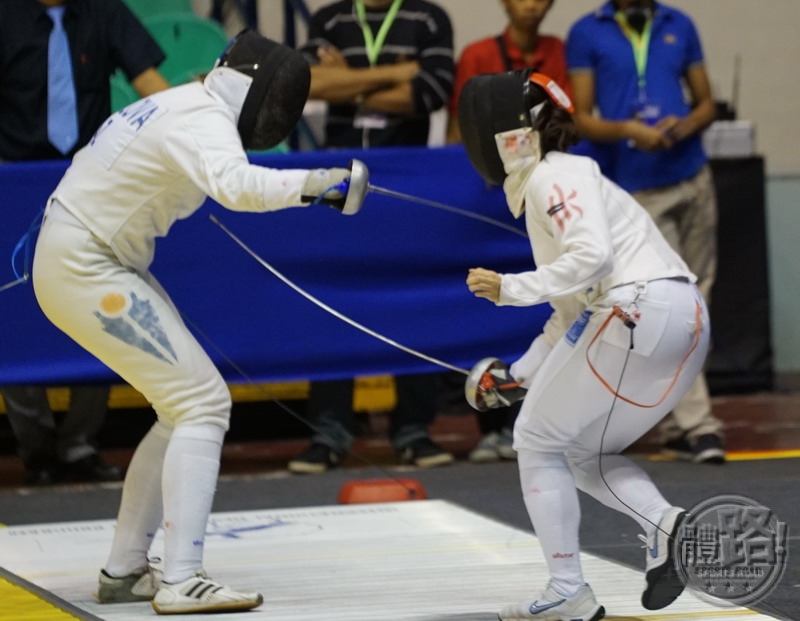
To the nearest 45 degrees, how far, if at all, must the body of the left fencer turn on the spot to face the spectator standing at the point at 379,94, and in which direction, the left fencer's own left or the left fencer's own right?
approximately 45° to the left fencer's own left

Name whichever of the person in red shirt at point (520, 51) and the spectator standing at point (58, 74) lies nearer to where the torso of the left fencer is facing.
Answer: the person in red shirt

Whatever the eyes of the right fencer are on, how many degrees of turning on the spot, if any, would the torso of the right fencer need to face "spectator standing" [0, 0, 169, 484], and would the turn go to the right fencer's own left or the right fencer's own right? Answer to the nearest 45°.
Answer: approximately 45° to the right fencer's own right

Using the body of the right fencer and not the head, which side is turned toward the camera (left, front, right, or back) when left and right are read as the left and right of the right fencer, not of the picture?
left

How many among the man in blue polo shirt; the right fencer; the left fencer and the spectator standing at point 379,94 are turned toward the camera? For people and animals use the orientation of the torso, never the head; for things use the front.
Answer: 2

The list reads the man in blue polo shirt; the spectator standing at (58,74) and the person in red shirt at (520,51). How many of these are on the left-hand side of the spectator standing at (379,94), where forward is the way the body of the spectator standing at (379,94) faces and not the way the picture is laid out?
2

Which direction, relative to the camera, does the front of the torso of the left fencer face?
to the viewer's right

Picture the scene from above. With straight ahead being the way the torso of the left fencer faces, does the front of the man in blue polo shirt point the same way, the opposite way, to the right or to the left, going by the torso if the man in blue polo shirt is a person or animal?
to the right

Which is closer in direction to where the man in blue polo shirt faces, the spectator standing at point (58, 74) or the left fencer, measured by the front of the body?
the left fencer

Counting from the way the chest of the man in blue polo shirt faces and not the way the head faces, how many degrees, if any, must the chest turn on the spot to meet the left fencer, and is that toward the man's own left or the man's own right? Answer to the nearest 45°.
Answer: approximately 45° to the man's own right

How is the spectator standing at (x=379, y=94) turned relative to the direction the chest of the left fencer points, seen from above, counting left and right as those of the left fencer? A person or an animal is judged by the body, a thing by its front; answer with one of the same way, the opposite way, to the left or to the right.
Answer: to the right
